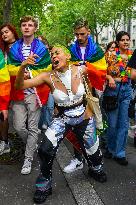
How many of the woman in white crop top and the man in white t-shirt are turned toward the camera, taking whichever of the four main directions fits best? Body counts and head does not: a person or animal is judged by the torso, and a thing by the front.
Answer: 2

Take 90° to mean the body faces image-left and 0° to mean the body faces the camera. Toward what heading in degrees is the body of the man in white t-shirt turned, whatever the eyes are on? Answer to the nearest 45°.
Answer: approximately 0°

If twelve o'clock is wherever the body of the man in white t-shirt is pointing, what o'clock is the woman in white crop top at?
The woman in white crop top is roughly at 11 o'clock from the man in white t-shirt.

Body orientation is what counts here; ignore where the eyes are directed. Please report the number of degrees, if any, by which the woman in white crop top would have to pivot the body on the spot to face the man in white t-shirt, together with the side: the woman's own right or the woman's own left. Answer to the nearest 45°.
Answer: approximately 135° to the woman's own right
